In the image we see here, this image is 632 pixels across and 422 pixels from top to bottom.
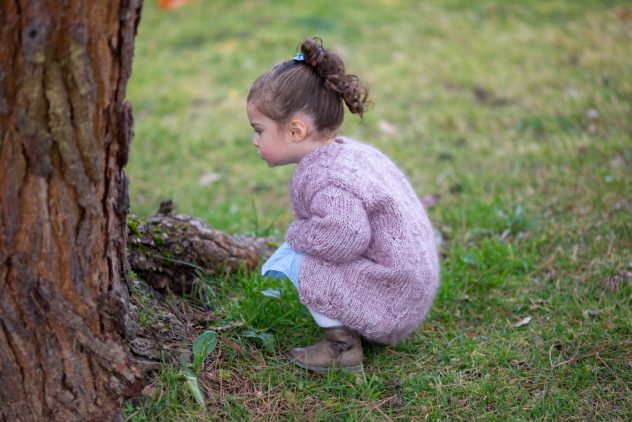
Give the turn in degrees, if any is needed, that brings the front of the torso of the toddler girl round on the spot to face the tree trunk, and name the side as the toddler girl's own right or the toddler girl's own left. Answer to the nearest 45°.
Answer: approximately 45° to the toddler girl's own left

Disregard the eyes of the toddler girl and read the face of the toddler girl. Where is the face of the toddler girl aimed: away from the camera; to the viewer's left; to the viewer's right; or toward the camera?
to the viewer's left

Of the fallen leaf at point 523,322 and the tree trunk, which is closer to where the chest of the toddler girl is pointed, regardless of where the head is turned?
the tree trunk

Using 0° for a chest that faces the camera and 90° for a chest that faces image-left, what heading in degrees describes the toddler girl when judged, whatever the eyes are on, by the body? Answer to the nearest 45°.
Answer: approximately 90°

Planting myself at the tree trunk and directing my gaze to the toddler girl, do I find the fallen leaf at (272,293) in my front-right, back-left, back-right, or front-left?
front-left
